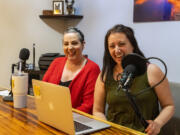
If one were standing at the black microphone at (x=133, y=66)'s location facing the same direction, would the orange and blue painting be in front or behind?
in front

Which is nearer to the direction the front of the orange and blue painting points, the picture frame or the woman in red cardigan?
the woman in red cardigan

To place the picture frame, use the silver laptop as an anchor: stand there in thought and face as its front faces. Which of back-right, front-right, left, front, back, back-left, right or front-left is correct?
front-left

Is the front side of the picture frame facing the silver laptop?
yes

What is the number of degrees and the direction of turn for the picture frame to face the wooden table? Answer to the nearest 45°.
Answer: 0° — it already faces it

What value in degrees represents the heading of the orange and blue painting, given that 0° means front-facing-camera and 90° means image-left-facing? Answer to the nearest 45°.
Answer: approximately 0°

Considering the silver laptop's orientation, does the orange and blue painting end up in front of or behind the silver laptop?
in front

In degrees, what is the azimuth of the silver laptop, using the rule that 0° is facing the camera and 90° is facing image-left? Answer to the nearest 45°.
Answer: approximately 225°

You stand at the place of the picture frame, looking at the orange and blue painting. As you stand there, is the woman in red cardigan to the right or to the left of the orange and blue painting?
right

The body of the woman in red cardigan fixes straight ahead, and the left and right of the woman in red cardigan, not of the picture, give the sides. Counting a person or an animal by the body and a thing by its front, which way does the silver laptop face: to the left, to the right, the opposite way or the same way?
the opposite way

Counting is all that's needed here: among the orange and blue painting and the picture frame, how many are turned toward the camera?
2

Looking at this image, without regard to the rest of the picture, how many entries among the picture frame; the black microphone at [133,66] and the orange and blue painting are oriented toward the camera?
2
